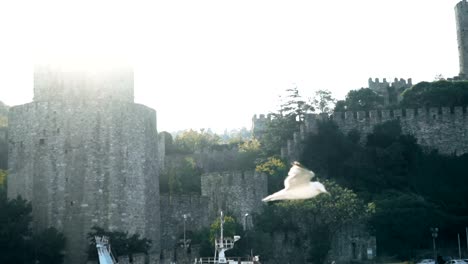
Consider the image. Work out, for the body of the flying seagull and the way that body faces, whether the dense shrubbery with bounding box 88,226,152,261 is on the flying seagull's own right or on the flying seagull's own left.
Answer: on the flying seagull's own left

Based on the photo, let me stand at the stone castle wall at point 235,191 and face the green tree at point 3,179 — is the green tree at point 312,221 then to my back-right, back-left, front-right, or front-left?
back-left

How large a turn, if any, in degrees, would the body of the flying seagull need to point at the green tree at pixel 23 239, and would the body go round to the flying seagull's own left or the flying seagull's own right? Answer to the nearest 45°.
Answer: approximately 135° to the flying seagull's own left

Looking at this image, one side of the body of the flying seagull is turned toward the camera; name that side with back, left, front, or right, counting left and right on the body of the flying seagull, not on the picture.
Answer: right

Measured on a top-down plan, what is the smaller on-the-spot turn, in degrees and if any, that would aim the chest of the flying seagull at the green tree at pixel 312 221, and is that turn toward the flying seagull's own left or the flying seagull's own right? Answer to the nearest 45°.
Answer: approximately 90° to the flying seagull's own left

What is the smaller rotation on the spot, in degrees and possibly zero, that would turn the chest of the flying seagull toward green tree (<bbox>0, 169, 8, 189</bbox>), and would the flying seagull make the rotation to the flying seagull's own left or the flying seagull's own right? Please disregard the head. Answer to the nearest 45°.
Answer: approximately 135° to the flying seagull's own left

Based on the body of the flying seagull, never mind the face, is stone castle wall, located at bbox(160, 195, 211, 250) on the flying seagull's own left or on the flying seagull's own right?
on the flying seagull's own left
